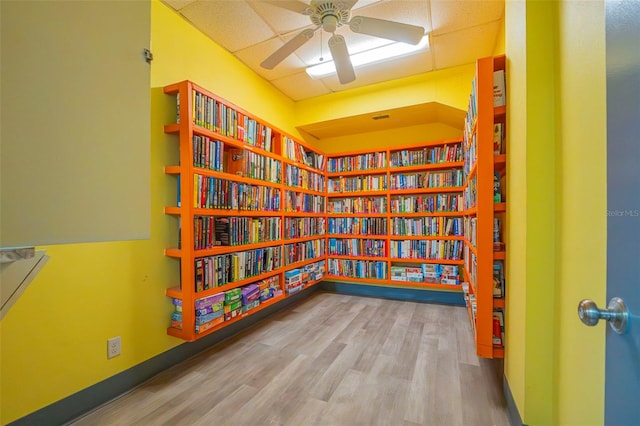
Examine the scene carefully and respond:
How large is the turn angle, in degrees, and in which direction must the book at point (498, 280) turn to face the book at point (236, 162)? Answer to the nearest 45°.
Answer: approximately 90° to its right

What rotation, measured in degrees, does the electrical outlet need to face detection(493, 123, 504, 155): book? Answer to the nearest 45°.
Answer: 0° — it already faces it
